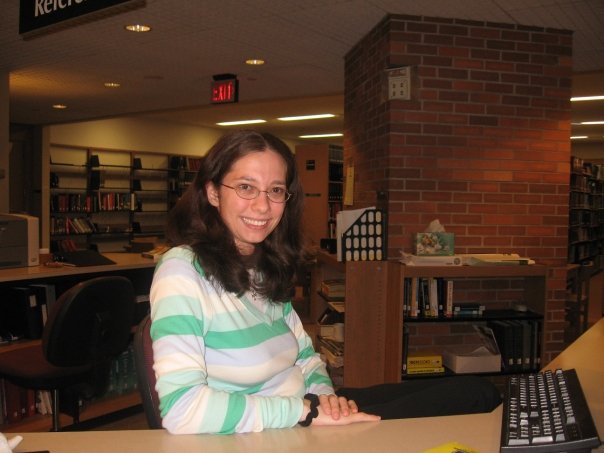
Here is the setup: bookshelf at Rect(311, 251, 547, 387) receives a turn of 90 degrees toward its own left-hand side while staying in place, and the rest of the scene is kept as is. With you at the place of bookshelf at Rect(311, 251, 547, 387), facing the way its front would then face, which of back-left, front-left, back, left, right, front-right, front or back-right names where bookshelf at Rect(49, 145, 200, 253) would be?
left

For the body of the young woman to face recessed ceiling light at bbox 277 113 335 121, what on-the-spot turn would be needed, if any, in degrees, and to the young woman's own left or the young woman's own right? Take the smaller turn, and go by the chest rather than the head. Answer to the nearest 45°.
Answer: approximately 135° to the young woman's own left

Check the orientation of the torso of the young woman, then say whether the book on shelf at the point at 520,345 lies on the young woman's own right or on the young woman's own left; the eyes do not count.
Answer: on the young woman's own left

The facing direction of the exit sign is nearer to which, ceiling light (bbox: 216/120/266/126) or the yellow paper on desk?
the yellow paper on desk

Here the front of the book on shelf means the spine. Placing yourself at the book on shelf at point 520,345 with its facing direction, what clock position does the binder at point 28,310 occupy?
The binder is roughly at 2 o'clock from the book on shelf.

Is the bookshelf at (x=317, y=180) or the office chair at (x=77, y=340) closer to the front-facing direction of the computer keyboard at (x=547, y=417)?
the office chair

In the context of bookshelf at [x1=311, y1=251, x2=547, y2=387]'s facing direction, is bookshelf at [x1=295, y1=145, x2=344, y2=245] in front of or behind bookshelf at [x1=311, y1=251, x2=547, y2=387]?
behind

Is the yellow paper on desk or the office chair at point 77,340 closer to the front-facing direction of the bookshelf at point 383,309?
the yellow paper on desk
